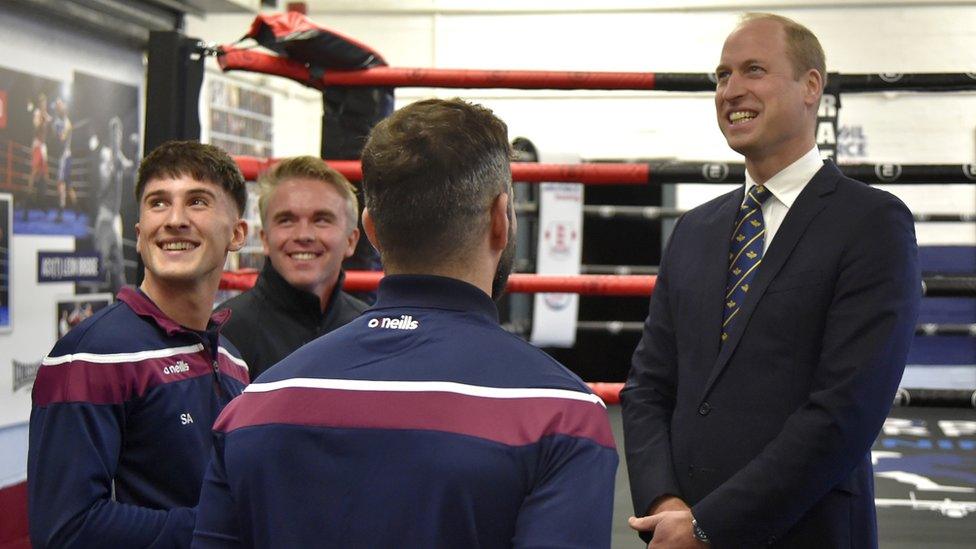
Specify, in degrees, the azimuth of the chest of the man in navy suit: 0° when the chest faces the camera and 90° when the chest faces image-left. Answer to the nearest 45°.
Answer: approximately 45°

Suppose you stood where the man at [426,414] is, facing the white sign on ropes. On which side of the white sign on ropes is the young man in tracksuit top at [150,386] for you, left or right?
left

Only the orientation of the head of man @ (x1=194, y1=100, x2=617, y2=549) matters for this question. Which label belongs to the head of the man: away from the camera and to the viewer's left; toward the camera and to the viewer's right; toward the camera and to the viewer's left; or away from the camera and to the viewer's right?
away from the camera and to the viewer's right

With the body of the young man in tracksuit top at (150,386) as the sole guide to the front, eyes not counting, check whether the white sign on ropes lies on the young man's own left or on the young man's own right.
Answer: on the young man's own left

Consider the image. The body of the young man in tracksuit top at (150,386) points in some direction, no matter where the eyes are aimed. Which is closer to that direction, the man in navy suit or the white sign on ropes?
the man in navy suit

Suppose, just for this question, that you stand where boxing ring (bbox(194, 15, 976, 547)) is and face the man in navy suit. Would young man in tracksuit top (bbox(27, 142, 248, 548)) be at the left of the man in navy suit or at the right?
right

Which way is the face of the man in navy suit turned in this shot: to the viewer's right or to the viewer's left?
to the viewer's left

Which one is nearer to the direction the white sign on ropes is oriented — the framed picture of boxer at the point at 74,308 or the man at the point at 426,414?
the man

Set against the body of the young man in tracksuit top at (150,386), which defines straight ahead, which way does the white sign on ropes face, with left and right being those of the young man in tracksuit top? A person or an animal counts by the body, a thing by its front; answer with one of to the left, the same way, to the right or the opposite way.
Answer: to the right

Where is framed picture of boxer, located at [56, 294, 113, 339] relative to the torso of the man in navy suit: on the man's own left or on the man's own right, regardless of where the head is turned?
on the man's own right
